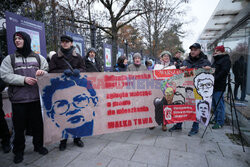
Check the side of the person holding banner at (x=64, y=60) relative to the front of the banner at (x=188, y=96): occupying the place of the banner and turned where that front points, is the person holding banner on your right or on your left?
on your right

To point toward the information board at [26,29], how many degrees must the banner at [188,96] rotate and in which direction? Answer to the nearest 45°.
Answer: approximately 90° to its right

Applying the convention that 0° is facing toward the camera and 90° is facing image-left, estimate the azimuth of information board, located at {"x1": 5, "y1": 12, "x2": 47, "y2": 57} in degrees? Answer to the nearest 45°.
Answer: approximately 315°

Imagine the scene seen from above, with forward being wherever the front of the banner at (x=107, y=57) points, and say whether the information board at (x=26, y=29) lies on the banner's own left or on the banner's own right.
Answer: on the banner's own right

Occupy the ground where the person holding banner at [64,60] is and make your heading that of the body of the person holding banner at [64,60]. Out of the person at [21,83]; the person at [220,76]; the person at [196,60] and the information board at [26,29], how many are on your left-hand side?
2

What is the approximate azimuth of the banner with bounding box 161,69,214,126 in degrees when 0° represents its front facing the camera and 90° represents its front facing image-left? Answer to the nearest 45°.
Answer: approximately 0°
